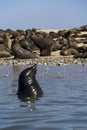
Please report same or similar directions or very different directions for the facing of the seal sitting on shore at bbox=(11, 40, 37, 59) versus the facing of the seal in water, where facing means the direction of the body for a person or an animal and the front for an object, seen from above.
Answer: very different directions

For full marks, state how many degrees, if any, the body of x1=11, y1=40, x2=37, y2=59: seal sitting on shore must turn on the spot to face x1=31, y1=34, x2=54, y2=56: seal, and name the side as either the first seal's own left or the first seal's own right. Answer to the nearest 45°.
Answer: approximately 135° to the first seal's own right

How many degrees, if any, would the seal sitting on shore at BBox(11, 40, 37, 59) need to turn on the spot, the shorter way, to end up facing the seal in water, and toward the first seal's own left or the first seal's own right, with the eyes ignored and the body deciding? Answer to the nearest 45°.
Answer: approximately 90° to the first seal's own left

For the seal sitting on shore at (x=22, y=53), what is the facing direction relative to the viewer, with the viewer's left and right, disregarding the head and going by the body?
facing to the left of the viewer
